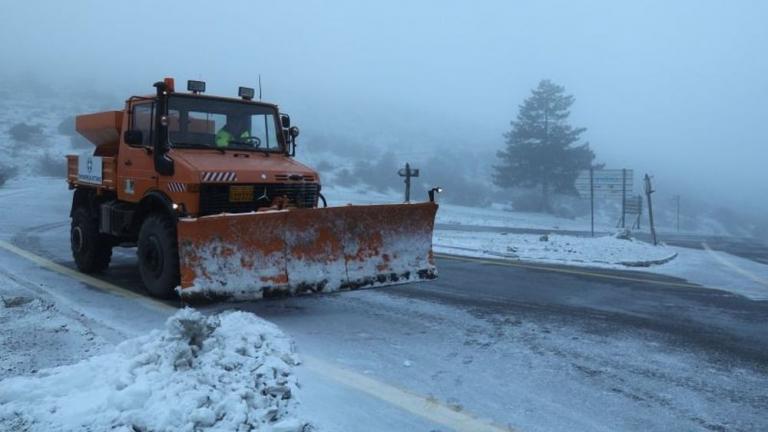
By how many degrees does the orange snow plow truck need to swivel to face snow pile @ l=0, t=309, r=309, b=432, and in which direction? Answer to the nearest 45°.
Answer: approximately 45° to its right

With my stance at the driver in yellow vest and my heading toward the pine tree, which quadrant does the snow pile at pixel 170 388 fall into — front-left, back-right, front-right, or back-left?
back-right

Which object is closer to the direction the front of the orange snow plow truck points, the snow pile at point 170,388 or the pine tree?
the snow pile

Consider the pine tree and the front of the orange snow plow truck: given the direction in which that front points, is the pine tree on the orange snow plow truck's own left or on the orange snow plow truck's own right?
on the orange snow plow truck's own left

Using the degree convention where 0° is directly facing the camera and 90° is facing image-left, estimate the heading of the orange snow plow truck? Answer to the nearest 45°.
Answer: approximately 315°
